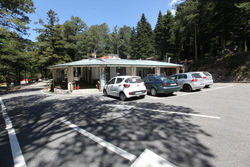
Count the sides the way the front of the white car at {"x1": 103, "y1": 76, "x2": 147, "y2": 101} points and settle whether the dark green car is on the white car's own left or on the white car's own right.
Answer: on the white car's own right

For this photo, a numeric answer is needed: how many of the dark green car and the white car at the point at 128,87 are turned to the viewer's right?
0

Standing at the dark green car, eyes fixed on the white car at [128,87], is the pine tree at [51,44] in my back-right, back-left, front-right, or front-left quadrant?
front-right

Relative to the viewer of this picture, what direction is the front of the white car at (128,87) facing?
facing away from the viewer and to the left of the viewer

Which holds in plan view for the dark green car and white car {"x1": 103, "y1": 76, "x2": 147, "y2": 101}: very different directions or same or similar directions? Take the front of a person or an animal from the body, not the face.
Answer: same or similar directions

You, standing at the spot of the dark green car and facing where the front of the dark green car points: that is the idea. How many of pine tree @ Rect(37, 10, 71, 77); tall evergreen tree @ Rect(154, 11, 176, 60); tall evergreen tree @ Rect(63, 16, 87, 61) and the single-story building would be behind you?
0

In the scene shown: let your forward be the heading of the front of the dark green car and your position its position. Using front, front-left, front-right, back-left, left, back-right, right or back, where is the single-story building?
front

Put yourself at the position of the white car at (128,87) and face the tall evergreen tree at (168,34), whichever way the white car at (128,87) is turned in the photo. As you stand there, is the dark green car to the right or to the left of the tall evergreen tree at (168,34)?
right

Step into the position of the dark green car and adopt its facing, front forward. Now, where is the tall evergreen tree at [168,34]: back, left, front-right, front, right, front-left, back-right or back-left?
front-right
